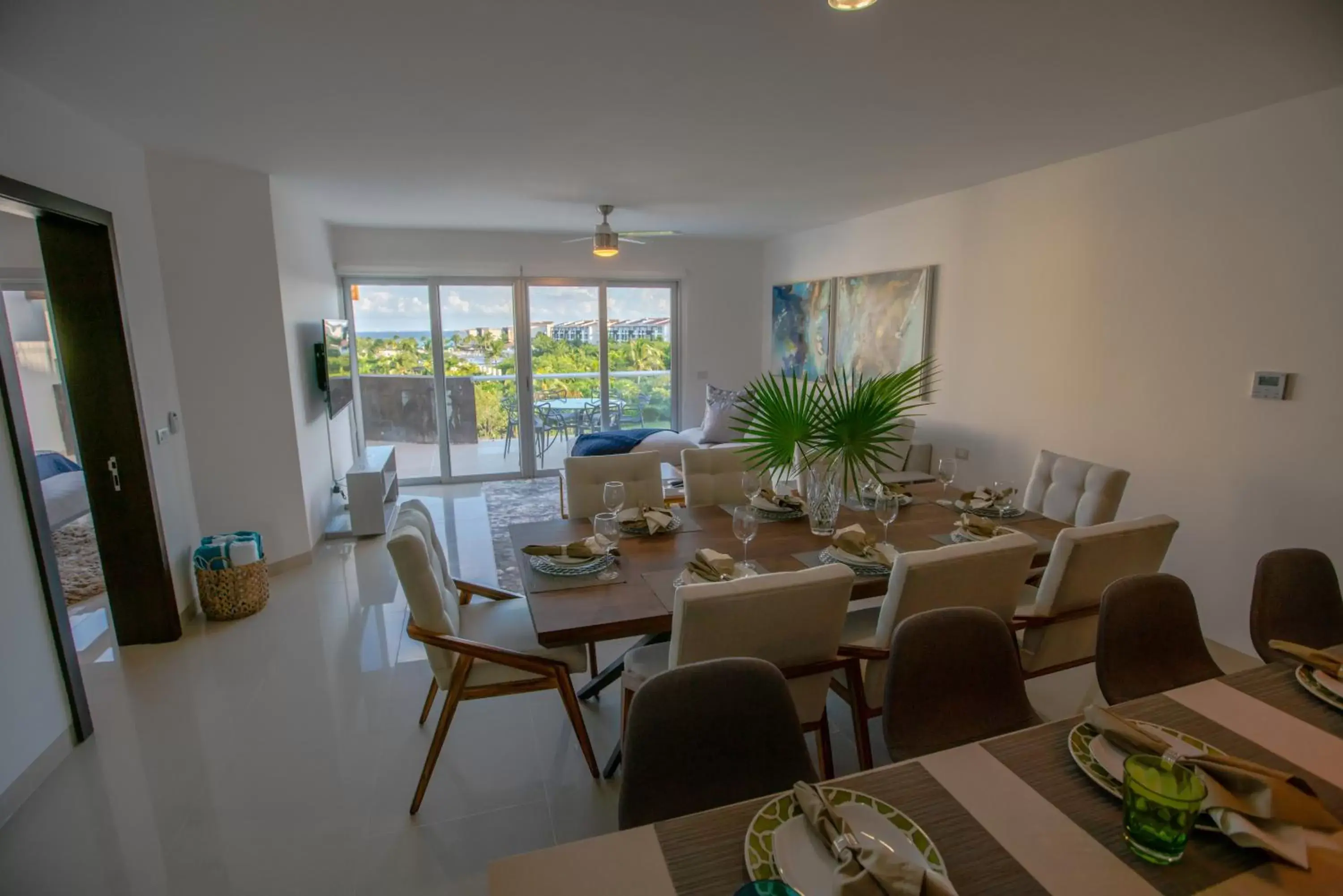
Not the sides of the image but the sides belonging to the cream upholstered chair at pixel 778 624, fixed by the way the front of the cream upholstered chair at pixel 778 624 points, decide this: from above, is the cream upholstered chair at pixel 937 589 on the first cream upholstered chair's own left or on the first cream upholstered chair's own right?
on the first cream upholstered chair's own right

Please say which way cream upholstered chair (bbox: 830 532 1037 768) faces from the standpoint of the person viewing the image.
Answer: facing away from the viewer and to the left of the viewer

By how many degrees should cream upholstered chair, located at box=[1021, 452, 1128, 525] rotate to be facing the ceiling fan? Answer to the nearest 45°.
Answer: approximately 45° to its right

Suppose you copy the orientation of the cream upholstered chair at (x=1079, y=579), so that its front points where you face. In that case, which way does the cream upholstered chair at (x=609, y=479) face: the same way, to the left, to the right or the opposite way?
the opposite way

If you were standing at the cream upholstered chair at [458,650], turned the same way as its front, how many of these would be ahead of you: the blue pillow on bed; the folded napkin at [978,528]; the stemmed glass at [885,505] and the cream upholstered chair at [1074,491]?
3

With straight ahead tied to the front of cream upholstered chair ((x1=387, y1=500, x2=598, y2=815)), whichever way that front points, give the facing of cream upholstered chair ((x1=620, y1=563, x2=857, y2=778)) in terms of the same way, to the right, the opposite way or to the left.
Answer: to the left

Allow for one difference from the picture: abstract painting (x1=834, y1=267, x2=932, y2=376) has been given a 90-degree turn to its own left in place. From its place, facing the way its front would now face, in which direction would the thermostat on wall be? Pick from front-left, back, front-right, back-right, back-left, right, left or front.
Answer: front

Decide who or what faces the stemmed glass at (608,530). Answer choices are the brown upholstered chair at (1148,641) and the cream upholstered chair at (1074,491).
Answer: the cream upholstered chair

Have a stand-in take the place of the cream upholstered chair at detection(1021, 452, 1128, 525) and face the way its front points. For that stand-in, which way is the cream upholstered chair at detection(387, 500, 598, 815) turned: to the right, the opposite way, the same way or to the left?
the opposite way

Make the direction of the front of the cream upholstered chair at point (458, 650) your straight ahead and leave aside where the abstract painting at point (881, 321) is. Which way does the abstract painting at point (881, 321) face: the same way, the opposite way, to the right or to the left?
the opposite way

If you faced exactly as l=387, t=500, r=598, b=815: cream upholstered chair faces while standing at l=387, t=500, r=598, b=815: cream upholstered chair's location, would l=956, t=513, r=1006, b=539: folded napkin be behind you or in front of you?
in front

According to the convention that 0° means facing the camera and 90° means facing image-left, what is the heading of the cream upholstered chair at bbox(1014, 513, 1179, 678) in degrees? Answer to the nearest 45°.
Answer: approximately 135°

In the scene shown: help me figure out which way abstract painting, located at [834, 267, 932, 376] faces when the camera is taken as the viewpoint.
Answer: facing the viewer and to the left of the viewer

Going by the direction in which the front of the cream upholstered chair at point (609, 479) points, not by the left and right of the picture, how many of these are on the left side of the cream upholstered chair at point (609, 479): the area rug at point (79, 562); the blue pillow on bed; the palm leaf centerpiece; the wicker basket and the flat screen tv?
1

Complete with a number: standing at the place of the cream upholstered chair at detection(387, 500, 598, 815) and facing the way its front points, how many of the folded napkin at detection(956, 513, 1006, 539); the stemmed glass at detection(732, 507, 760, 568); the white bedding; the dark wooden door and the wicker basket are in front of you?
2

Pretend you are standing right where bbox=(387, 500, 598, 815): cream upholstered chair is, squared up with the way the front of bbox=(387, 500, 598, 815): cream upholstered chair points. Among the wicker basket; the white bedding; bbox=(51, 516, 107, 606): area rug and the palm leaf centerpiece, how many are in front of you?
1
